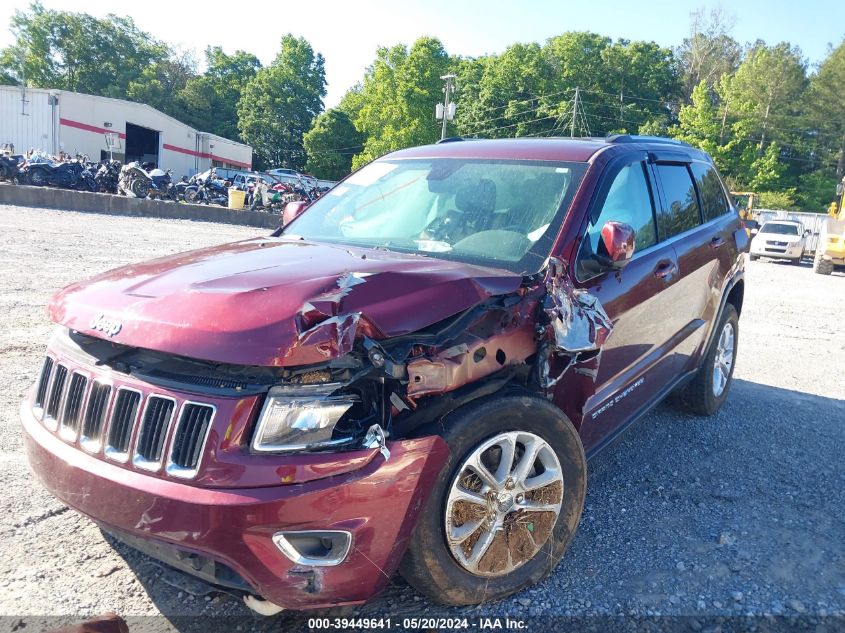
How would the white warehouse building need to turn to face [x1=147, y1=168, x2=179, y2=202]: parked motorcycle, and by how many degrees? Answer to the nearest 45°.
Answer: approximately 45° to its right

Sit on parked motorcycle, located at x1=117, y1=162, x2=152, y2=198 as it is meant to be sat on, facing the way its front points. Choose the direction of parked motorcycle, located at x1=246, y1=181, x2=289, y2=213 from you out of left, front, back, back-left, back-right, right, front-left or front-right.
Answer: front-left

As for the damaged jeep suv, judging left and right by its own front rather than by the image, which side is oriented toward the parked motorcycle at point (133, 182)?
right

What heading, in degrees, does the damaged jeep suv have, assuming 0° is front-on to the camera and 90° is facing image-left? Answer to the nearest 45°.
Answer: approximately 45°

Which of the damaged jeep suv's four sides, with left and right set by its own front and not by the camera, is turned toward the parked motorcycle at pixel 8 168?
right

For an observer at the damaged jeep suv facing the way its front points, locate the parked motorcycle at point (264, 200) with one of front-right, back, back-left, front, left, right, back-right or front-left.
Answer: back-right

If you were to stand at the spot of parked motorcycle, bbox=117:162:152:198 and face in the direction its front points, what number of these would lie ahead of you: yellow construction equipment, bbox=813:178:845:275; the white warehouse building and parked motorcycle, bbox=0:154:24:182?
1

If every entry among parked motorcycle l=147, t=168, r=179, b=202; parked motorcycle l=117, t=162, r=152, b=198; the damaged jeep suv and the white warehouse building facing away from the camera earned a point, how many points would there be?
0

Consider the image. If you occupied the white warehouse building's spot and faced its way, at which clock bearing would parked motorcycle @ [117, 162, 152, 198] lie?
The parked motorcycle is roughly at 1 o'clock from the white warehouse building.

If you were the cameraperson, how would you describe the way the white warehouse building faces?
facing the viewer and to the right of the viewer

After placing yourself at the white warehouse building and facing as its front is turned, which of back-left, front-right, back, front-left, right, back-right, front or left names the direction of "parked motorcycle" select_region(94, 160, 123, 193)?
front-right
